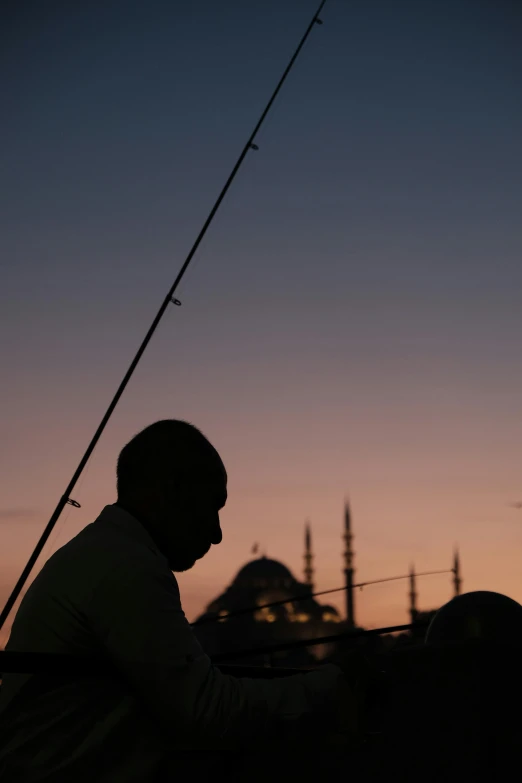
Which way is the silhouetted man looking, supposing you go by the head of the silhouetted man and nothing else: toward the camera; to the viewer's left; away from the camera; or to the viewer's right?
to the viewer's right

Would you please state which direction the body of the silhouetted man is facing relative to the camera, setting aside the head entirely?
to the viewer's right
